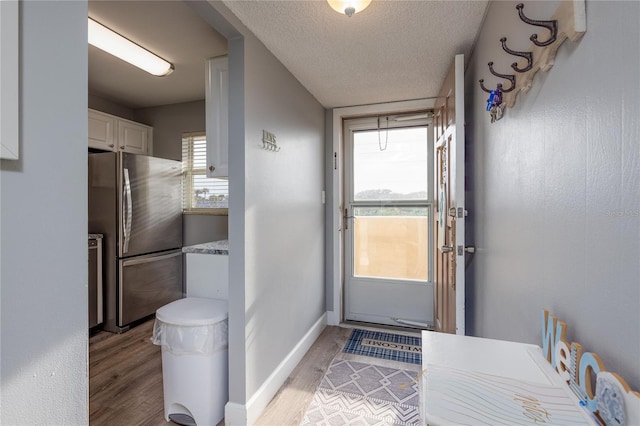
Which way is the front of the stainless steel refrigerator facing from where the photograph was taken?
facing the viewer and to the right of the viewer

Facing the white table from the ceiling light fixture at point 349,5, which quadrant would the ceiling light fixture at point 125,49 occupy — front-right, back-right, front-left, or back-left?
back-right

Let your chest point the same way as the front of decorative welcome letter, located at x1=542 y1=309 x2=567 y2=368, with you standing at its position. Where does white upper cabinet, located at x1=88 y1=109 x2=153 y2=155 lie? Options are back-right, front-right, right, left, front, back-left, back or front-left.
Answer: front-right

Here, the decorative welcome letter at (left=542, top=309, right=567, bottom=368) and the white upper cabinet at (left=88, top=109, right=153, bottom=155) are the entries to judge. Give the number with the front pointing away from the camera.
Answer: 0

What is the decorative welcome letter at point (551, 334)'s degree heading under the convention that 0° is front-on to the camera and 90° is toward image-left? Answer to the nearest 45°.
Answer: approximately 45°

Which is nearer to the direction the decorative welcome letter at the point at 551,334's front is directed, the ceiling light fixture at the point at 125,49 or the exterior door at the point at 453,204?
the ceiling light fixture
